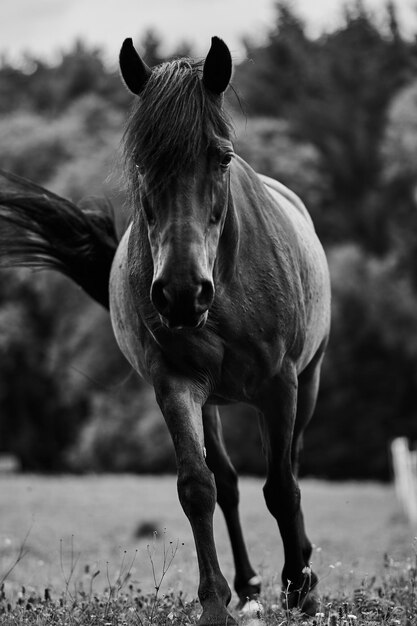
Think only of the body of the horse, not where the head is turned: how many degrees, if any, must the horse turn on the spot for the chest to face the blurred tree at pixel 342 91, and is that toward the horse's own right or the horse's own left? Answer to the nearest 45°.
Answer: approximately 180°

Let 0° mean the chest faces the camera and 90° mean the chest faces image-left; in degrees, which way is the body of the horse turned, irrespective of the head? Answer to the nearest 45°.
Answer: approximately 0°
